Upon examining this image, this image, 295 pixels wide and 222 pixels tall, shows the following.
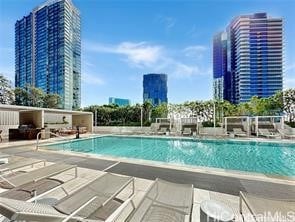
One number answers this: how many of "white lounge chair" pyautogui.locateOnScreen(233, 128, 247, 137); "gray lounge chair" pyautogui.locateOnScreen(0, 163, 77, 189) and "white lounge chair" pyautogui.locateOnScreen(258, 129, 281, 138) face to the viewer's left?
0

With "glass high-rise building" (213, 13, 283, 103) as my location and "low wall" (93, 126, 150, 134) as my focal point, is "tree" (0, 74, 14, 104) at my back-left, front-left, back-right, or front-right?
front-right

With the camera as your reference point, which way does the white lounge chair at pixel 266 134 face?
facing the viewer and to the right of the viewer

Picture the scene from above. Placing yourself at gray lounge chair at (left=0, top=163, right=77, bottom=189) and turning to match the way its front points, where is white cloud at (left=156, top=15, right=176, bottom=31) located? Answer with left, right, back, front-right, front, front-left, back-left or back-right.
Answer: front

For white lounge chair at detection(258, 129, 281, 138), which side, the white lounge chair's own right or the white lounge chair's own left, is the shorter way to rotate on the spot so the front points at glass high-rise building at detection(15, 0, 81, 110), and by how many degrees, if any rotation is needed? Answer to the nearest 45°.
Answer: approximately 135° to the white lounge chair's own right

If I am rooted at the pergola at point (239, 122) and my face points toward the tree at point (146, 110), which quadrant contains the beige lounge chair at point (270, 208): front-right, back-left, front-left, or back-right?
back-left

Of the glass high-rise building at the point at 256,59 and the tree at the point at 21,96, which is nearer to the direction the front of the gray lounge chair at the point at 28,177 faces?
the glass high-rise building

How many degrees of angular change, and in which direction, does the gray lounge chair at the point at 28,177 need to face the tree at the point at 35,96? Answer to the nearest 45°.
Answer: approximately 45° to its left

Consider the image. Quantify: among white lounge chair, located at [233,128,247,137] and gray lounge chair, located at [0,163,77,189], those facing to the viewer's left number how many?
0

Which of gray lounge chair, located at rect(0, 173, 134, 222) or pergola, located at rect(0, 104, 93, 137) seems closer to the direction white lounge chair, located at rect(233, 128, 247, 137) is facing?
the gray lounge chair

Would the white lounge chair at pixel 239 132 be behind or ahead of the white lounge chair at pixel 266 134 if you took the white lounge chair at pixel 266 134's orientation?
behind

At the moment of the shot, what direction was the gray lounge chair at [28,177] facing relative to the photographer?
facing away from the viewer and to the right of the viewer

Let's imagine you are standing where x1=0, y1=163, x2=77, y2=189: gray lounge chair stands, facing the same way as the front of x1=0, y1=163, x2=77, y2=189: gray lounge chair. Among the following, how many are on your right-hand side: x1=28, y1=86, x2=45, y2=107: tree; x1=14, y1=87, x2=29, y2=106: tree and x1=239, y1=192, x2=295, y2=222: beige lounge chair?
1

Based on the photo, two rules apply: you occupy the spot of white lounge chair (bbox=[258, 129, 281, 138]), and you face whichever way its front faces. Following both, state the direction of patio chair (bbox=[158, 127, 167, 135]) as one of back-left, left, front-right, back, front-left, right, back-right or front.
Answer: back-right

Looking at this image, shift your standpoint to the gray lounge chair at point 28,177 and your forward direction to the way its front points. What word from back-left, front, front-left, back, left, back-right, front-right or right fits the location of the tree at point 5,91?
front-left

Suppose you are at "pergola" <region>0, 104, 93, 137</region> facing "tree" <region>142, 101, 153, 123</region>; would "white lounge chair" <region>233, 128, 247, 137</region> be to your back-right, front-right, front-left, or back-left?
front-right

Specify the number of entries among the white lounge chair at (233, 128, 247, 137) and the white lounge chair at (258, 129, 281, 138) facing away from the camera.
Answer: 0

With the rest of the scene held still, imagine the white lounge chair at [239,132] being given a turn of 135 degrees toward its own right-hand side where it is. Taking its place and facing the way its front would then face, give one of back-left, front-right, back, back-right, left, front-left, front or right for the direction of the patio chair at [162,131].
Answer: front

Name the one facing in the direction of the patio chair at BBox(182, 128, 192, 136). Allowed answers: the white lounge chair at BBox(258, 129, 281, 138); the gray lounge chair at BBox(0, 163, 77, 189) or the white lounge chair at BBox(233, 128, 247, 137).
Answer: the gray lounge chair at BBox(0, 163, 77, 189)
